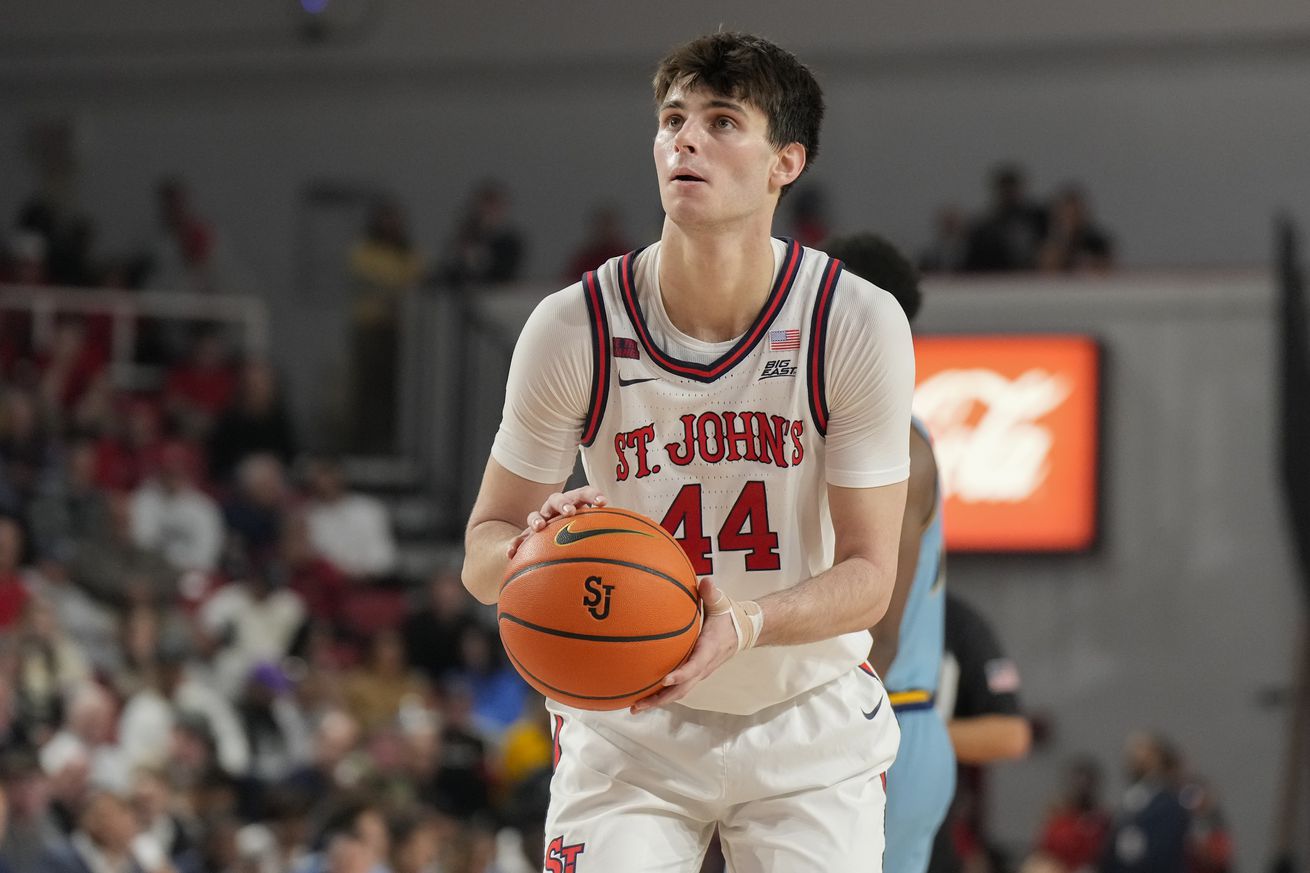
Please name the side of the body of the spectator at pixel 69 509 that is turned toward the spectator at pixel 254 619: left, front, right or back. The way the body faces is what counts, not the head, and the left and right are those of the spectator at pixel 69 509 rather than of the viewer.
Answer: front

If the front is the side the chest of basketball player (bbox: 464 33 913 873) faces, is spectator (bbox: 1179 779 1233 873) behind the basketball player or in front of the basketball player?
behind

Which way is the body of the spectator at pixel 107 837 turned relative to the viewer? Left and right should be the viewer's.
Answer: facing the viewer and to the right of the viewer

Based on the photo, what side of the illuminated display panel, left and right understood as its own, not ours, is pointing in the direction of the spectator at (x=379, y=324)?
right

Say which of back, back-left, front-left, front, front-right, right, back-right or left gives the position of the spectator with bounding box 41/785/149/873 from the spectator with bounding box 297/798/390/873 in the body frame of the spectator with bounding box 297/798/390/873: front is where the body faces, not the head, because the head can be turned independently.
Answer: back-right

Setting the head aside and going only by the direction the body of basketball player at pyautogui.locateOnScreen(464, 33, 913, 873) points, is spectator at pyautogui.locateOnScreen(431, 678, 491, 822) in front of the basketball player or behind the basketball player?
behind

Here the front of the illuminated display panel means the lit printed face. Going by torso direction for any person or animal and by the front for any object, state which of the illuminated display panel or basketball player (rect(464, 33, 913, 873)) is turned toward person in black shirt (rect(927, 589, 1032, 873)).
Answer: the illuminated display panel

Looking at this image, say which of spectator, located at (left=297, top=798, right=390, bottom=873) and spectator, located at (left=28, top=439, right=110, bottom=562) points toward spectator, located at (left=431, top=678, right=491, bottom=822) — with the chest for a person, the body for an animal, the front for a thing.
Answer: spectator, located at (left=28, top=439, right=110, bottom=562)

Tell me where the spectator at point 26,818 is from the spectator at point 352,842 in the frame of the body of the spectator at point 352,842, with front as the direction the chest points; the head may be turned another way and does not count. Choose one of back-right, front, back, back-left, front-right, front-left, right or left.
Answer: back-right

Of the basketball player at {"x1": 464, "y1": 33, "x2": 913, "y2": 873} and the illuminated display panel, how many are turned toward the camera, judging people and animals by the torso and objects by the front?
2

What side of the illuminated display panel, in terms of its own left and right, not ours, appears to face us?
front
